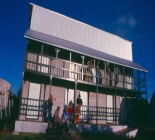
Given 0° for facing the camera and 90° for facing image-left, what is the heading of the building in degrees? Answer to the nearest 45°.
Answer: approximately 315°
